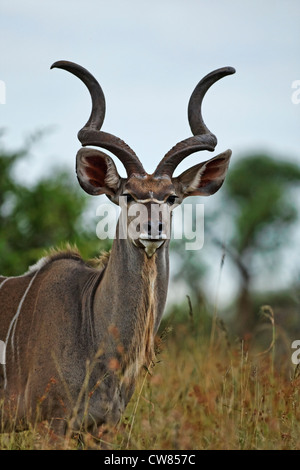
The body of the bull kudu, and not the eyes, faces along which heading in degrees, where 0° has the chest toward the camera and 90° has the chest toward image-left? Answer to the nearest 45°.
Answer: approximately 315°
